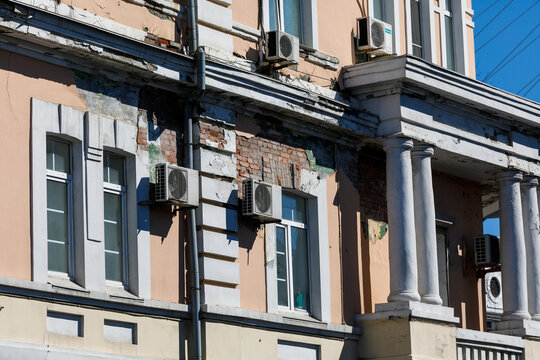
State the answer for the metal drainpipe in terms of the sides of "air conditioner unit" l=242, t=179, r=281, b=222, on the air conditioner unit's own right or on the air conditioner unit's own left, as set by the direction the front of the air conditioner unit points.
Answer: on the air conditioner unit's own right

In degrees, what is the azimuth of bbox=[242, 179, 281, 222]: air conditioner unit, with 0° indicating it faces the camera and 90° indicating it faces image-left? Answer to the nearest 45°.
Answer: approximately 315°

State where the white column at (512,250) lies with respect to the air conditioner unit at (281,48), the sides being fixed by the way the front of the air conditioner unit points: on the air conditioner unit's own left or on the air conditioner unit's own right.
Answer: on the air conditioner unit's own left

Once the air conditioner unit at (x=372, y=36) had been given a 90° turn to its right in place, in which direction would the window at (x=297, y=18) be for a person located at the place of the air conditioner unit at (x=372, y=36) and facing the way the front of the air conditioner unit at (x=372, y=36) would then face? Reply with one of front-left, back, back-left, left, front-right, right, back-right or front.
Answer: front

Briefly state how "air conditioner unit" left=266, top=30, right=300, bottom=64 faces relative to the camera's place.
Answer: facing the viewer and to the right of the viewer

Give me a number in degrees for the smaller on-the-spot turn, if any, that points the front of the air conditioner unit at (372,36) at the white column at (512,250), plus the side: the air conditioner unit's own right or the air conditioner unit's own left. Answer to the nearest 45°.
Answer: approximately 90° to the air conditioner unit's own left

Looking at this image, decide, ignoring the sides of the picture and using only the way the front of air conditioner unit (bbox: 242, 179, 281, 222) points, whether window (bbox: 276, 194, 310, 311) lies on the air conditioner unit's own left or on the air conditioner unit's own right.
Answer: on the air conditioner unit's own left

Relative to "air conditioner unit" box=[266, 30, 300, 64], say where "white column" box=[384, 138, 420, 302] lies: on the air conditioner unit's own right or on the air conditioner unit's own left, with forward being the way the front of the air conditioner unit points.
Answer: on the air conditioner unit's own left

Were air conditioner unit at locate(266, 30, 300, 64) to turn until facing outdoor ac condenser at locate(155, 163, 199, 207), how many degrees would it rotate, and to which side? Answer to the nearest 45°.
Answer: approximately 90° to its right

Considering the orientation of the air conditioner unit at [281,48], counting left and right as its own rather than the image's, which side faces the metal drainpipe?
right
